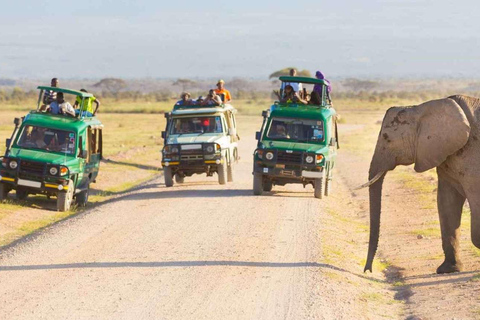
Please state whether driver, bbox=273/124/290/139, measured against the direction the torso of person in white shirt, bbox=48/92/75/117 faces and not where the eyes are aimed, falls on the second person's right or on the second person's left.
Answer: on the second person's left

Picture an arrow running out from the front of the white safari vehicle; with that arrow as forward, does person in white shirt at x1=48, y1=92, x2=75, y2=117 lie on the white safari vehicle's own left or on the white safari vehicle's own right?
on the white safari vehicle's own right

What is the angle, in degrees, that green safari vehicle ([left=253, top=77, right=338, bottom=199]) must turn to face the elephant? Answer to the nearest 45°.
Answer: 0° — it already faces it

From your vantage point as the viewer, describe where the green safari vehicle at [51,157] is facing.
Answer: facing the viewer and to the left of the viewer

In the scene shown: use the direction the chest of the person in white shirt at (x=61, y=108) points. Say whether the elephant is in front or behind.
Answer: in front

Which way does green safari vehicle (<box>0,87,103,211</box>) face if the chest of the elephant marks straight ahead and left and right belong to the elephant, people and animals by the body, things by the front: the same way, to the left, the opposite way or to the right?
to the left

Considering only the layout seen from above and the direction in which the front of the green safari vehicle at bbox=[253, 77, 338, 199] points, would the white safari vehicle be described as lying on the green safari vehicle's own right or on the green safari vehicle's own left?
on the green safari vehicle's own right

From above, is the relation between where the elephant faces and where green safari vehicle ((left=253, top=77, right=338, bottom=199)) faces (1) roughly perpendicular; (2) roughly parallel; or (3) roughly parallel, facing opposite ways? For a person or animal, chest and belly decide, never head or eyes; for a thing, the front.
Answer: roughly perpendicular

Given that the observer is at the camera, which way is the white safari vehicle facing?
facing the viewer

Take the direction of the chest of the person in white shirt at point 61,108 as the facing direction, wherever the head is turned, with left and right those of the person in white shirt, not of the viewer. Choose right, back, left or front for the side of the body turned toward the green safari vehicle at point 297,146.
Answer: left

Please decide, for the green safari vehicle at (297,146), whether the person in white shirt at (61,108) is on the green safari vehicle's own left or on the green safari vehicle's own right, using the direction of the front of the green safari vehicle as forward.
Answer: on the green safari vehicle's own right

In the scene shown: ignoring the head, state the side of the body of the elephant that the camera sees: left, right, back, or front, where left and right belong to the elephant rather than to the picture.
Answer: left

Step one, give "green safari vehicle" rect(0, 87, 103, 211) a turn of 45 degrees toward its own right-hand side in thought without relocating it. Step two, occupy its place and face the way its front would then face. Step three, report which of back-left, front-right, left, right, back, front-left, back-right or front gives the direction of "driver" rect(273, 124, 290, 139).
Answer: back
